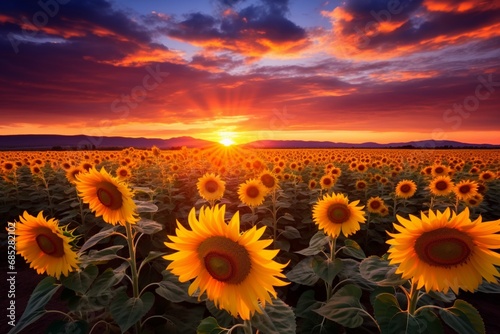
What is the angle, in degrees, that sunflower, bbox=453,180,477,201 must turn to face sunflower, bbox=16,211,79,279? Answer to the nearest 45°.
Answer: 0° — it already faces it

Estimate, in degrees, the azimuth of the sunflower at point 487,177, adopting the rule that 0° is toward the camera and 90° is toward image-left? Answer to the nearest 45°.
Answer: approximately 0°

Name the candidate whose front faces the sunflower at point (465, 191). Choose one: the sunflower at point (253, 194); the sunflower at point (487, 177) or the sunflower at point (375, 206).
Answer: the sunflower at point (487, 177)

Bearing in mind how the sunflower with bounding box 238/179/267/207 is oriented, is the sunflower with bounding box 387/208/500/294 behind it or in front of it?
in front

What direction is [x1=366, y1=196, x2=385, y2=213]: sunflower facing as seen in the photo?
toward the camera

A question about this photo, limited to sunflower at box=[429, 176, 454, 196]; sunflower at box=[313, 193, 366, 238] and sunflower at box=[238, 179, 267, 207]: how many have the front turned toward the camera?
3

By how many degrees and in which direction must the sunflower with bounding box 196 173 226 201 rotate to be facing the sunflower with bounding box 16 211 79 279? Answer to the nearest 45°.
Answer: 0° — it already faces it

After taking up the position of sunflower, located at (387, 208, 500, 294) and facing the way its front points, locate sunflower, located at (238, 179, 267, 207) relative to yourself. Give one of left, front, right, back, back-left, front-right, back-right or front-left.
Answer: back-right

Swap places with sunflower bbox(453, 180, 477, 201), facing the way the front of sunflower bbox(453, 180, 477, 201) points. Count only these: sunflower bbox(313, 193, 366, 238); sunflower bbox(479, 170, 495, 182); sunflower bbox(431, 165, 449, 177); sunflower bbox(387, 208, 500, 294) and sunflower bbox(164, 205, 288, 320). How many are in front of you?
3

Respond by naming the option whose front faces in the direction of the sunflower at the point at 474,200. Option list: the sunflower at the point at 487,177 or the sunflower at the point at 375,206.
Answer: the sunflower at the point at 487,177

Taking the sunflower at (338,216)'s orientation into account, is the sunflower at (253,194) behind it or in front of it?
behind

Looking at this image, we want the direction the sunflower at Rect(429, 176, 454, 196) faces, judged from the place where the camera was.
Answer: facing the viewer
